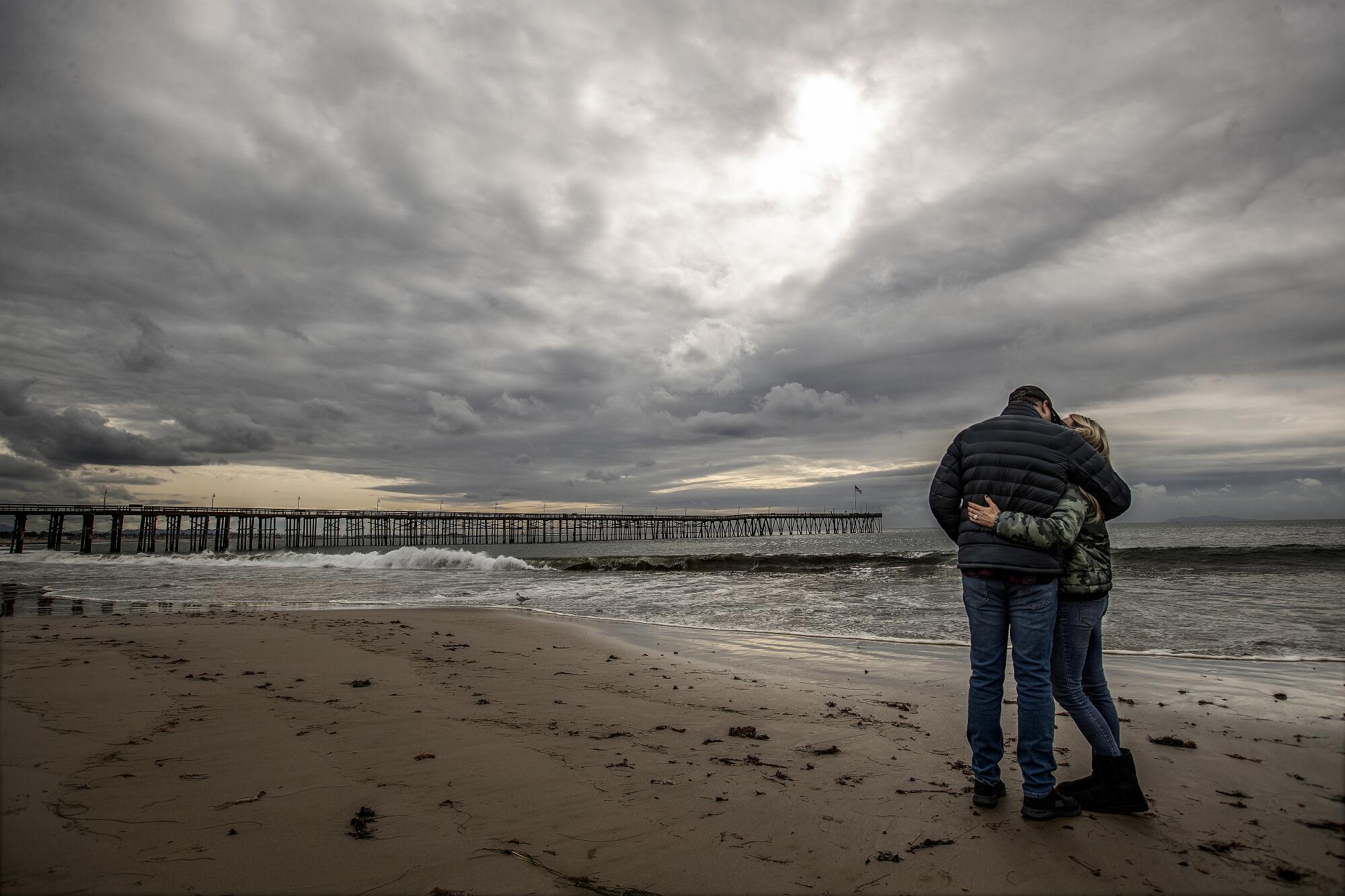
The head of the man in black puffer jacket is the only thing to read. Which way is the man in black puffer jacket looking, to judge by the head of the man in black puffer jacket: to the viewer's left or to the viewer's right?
to the viewer's right

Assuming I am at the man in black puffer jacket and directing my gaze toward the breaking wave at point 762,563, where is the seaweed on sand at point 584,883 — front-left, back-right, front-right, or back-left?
back-left

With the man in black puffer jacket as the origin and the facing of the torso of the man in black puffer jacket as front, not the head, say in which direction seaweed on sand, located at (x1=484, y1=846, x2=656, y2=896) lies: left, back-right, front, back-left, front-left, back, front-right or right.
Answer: back

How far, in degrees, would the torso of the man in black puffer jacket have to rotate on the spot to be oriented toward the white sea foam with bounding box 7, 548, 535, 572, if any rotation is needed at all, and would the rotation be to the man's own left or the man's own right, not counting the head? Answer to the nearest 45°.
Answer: approximately 90° to the man's own left

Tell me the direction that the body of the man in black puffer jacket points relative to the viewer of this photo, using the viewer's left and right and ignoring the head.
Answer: facing away from the viewer and to the right of the viewer
